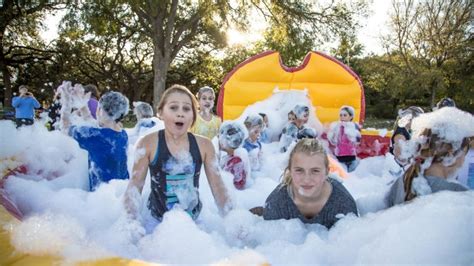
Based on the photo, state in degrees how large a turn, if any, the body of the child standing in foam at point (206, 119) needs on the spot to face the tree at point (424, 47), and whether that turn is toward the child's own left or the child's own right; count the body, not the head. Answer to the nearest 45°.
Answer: approximately 135° to the child's own left

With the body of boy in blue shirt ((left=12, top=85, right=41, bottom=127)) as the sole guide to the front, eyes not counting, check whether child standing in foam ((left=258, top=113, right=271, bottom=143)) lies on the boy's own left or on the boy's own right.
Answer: on the boy's own left

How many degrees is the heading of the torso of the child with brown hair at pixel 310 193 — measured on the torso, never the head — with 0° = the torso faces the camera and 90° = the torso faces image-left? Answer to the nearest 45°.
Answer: approximately 0°

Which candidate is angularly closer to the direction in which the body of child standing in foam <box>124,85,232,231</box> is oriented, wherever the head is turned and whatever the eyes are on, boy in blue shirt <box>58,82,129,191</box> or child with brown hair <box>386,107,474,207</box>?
the child with brown hair

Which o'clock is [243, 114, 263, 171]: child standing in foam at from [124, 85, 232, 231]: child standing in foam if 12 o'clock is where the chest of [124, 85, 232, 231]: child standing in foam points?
[243, 114, 263, 171]: child standing in foam is roughly at 7 o'clock from [124, 85, 232, 231]: child standing in foam.

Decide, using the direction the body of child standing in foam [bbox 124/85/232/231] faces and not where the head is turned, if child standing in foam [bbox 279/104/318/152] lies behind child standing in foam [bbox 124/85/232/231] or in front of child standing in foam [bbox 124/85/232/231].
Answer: behind

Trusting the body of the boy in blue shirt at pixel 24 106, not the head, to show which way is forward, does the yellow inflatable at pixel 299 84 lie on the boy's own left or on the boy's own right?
on the boy's own left

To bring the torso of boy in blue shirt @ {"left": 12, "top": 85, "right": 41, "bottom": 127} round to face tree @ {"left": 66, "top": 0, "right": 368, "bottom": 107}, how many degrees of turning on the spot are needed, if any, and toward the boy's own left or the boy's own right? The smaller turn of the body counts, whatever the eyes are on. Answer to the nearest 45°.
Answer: approximately 135° to the boy's own left

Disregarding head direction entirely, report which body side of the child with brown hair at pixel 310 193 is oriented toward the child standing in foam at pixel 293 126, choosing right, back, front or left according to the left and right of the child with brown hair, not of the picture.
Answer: back

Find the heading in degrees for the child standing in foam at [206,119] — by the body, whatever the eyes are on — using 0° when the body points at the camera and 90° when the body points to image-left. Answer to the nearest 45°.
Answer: approximately 0°
